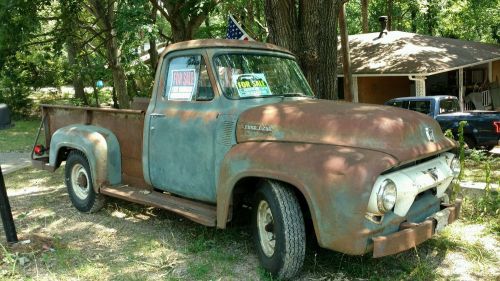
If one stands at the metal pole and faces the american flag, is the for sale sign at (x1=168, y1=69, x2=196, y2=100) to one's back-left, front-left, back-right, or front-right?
front-right

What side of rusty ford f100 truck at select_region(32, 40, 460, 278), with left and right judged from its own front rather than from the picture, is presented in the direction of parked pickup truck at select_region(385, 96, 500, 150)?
left

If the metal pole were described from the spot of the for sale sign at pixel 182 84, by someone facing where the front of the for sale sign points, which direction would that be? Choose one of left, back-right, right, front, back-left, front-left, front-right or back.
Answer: right

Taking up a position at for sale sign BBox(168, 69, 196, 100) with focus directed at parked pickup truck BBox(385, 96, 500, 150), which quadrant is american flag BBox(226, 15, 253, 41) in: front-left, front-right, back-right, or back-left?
front-left

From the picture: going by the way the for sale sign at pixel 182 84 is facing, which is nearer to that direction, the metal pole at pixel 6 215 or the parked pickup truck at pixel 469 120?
the metal pole

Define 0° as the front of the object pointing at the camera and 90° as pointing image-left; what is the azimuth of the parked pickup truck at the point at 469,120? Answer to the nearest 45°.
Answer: approximately 135°

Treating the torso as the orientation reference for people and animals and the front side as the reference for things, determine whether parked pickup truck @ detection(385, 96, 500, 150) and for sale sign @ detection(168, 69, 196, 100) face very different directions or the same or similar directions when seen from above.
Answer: very different directions

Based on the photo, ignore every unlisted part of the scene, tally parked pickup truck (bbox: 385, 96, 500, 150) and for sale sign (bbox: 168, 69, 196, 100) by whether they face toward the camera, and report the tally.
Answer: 1

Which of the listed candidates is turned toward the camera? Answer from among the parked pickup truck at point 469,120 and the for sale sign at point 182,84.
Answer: the for sale sign

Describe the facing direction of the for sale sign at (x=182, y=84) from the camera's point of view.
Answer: facing the viewer

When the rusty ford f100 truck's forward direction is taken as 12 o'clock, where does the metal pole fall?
The metal pole is roughly at 5 o'clock from the rusty ford f100 truck.

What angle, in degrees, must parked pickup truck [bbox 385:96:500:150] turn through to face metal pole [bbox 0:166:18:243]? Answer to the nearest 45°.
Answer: approximately 90° to its left

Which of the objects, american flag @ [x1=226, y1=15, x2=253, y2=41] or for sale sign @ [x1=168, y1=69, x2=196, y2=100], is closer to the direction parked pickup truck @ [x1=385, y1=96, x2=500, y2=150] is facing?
the american flag
